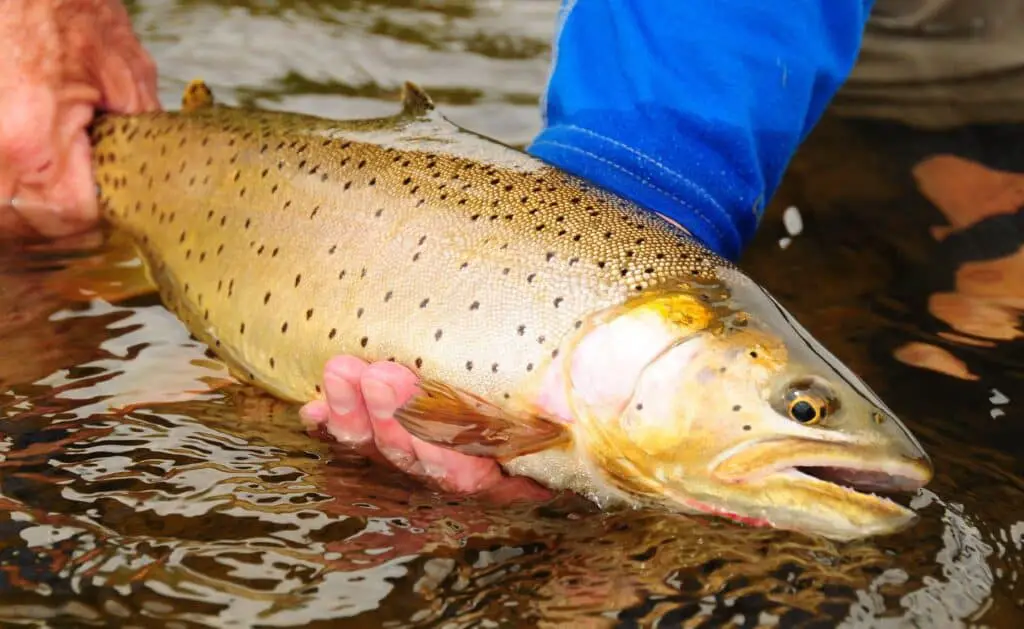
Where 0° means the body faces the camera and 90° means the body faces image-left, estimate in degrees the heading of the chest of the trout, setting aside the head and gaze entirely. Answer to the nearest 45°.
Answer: approximately 315°
